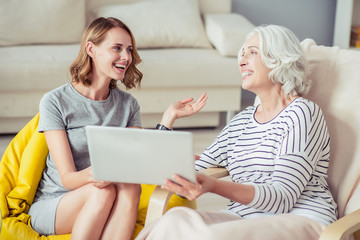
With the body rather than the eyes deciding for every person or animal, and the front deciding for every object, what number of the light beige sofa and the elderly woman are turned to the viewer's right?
0

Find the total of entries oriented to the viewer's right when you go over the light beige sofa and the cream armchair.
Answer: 0

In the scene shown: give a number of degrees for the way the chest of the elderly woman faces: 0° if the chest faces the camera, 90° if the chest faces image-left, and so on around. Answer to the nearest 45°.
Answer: approximately 45°

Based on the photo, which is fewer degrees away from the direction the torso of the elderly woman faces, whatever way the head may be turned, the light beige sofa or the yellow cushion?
the yellow cushion

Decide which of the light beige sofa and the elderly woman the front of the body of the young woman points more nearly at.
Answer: the elderly woman

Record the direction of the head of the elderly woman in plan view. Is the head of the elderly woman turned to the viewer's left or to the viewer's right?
to the viewer's left

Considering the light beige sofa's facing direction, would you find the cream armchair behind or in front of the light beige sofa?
in front

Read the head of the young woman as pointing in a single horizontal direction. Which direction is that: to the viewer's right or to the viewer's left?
to the viewer's right

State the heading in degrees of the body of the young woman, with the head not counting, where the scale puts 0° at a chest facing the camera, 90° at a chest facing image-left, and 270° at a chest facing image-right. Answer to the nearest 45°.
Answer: approximately 315°

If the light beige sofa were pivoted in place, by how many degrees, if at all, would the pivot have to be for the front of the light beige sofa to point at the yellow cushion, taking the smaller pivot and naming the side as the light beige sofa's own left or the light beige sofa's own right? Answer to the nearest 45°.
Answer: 0° — it already faces it

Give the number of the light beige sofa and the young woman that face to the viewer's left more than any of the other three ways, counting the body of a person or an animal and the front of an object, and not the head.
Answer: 0

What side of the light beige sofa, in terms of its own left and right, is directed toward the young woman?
front

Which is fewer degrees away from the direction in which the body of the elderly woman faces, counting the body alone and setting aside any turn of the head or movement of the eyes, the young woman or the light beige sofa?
the young woman
